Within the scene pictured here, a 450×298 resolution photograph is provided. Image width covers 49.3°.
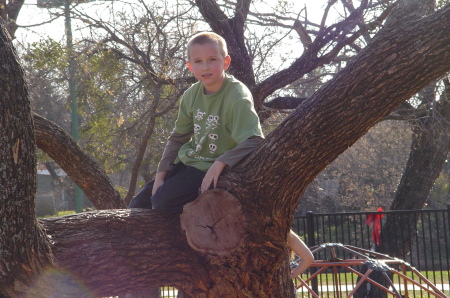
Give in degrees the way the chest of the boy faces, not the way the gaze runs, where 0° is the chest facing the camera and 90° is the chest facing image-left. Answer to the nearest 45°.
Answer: approximately 45°

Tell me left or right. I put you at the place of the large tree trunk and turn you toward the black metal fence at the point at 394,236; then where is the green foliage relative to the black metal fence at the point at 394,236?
left

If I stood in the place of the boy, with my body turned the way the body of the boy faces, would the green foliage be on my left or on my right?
on my right

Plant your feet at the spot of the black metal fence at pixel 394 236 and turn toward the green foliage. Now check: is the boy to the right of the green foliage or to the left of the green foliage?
left

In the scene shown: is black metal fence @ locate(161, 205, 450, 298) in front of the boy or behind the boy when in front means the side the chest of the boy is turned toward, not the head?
behind

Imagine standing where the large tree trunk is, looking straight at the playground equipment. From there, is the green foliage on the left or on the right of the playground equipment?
left
